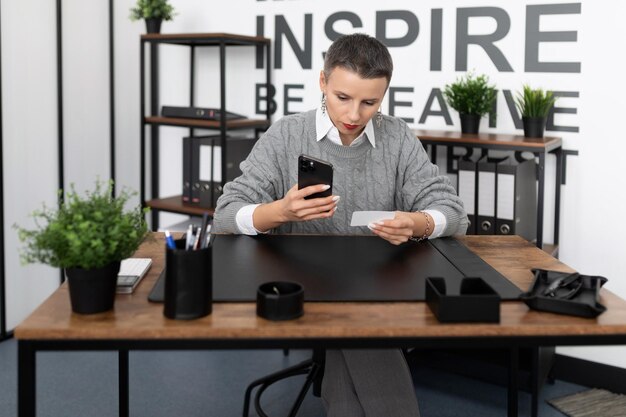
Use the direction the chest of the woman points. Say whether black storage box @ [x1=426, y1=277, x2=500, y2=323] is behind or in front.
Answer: in front

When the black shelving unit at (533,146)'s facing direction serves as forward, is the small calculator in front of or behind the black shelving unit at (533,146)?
in front

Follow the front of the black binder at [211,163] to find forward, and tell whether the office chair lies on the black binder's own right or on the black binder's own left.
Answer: on the black binder's own left

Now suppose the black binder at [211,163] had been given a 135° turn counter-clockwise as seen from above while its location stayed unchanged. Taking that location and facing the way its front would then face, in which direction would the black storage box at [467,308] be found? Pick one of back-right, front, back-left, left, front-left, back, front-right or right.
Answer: right

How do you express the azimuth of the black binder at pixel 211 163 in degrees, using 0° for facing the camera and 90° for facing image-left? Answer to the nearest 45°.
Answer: approximately 45°

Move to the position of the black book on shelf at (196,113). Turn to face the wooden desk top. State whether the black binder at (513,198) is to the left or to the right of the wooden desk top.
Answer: left

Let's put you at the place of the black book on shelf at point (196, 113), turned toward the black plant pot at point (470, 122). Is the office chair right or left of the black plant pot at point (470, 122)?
right

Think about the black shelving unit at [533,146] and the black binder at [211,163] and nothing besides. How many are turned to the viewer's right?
0

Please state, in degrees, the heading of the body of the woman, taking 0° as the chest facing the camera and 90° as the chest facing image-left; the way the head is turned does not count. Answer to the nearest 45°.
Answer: approximately 0°

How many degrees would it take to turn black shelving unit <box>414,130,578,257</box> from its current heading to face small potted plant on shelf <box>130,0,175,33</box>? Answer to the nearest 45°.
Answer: approximately 45° to its right

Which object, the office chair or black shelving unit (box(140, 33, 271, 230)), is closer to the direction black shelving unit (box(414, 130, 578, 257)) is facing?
the office chair

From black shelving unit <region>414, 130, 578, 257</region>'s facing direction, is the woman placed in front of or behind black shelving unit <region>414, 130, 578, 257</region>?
in front

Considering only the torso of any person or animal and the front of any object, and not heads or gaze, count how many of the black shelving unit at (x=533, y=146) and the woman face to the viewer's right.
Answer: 0
